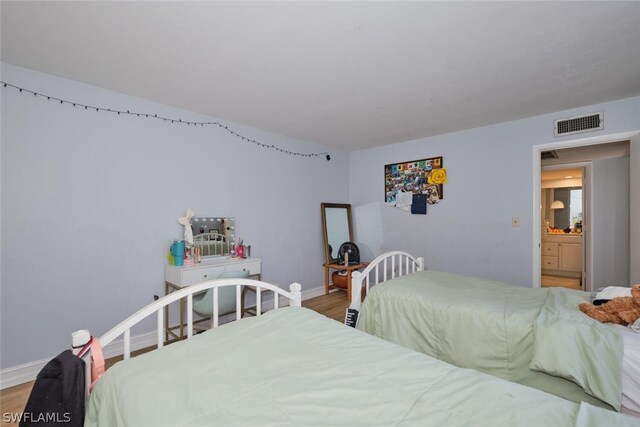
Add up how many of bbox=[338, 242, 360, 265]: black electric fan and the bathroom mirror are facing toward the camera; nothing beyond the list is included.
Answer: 2

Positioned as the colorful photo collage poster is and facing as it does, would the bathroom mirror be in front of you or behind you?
behind

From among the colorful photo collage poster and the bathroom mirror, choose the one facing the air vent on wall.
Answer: the bathroom mirror

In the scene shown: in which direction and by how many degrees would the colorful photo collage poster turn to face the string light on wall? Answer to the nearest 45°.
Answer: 0° — it already faces it

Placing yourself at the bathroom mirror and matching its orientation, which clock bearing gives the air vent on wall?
The air vent on wall is roughly at 12 o'clock from the bathroom mirror.

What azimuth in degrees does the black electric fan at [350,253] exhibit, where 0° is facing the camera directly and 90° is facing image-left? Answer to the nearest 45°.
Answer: approximately 0°

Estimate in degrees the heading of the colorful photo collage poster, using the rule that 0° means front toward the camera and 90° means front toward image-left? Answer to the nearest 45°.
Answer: approximately 45°
